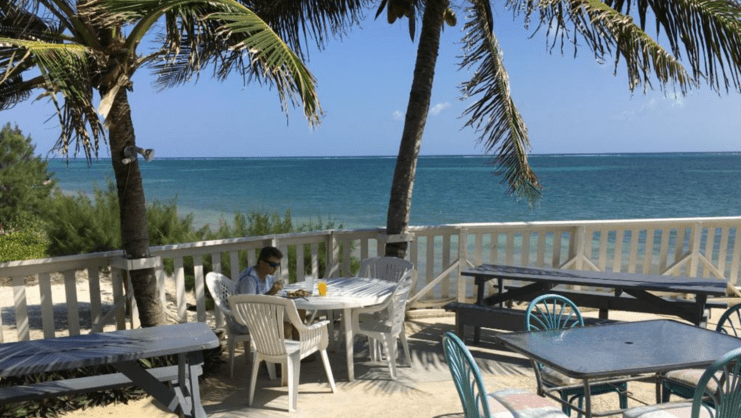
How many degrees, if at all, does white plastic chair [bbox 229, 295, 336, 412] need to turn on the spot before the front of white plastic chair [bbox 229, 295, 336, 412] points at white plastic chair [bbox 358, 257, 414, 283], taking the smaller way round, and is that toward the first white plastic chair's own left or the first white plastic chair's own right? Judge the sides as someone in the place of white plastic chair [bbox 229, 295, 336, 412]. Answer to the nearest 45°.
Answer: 0° — it already faces it

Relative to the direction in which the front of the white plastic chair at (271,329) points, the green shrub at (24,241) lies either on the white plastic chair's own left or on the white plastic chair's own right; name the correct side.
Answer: on the white plastic chair's own left

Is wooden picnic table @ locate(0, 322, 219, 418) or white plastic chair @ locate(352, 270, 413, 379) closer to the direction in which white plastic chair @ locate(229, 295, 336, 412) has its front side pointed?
the white plastic chair

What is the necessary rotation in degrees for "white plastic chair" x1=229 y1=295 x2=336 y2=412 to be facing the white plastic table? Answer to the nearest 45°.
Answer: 0° — it already faces it

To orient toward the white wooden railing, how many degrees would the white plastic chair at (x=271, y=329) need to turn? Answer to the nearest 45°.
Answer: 0° — it already faces it

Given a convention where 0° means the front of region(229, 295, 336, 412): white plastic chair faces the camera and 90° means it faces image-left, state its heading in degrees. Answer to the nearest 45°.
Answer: approximately 225°

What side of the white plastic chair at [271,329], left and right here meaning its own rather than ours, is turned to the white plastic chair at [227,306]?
left

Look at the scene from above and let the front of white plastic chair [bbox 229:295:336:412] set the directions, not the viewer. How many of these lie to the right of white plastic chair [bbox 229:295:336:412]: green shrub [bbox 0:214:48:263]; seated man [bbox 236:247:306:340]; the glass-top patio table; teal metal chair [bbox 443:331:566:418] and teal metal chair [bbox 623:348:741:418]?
3

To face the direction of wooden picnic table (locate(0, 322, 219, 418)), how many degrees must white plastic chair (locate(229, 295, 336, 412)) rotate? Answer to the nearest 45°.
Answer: approximately 180°

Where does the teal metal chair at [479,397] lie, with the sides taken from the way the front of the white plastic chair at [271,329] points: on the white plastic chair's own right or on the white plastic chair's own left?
on the white plastic chair's own right

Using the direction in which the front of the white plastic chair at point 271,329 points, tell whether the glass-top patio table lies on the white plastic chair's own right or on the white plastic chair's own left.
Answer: on the white plastic chair's own right
